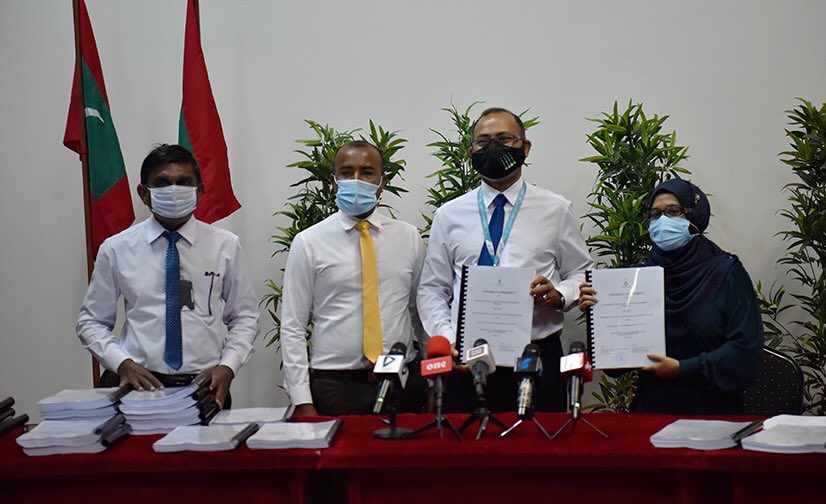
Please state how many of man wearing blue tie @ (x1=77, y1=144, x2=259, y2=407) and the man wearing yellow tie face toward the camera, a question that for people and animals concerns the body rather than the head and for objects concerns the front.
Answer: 2

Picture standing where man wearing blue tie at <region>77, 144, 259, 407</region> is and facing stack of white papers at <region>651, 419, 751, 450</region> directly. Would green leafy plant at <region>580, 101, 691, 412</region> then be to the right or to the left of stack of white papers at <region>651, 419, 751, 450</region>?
left

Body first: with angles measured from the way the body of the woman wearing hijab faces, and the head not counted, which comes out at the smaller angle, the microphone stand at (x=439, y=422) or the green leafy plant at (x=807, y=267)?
the microphone stand

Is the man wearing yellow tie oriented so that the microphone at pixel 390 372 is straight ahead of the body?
yes

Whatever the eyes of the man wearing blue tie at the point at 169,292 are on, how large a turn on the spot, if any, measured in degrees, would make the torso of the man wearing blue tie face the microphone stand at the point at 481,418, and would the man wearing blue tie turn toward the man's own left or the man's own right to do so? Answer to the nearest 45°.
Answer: approximately 45° to the man's own left

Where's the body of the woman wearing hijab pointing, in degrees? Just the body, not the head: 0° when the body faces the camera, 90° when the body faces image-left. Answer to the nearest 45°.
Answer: approximately 45°

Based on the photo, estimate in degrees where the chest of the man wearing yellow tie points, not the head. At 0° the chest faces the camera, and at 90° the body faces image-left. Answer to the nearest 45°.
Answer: approximately 0°

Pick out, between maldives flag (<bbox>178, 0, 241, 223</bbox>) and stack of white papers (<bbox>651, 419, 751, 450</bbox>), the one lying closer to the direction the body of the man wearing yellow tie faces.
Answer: the stack of white papers
